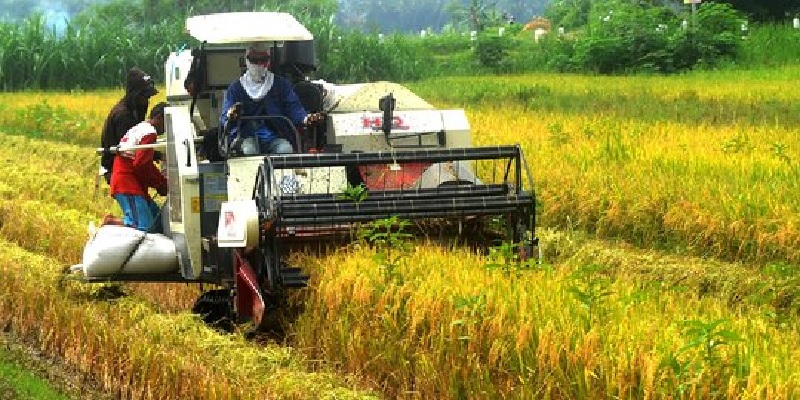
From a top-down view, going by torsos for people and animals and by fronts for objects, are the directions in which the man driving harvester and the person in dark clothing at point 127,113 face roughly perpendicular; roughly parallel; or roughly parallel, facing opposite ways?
roughly perpendicular

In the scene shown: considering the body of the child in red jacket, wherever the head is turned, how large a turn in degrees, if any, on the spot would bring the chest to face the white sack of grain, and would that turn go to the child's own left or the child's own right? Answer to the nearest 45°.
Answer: approximately 90° to the child's own right

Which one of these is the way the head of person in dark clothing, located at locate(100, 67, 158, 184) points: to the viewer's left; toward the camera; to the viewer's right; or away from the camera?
to the viewer's right

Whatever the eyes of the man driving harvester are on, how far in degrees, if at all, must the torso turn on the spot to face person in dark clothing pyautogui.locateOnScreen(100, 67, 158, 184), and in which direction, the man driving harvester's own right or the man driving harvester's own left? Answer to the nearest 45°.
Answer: approximately 135° to the man driving harvester's own right

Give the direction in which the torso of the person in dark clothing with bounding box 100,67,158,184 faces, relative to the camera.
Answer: to the viewer's right

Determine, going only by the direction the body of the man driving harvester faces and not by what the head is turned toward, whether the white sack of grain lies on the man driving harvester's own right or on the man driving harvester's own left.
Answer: on the man driving harvester's own right

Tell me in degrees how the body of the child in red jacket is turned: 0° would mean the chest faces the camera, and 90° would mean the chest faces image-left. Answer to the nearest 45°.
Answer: approximately 270°
